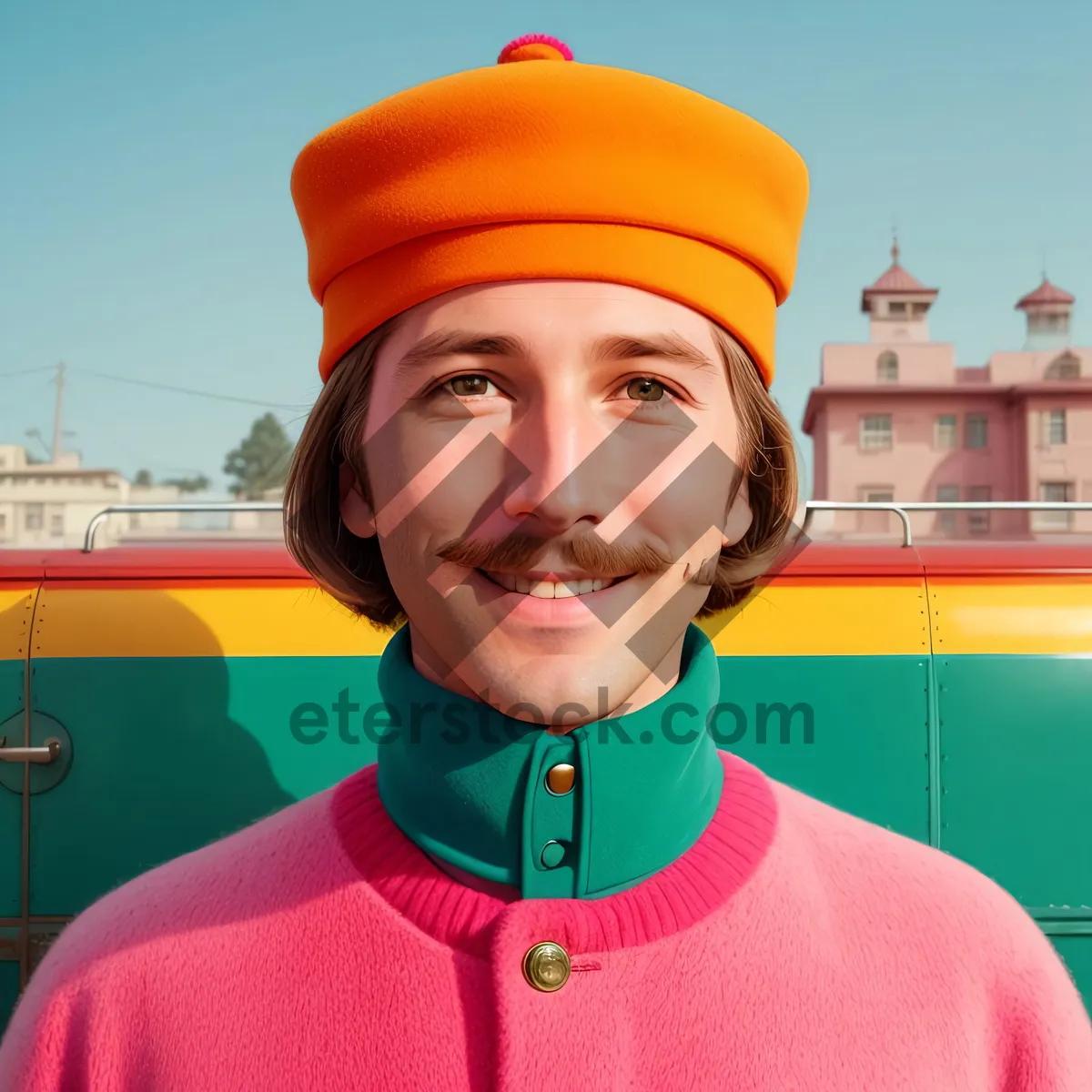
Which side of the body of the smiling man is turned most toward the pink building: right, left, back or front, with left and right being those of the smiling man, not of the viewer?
back

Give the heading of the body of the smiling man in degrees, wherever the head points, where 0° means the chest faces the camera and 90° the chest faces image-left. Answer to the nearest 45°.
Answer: approximately 0°
